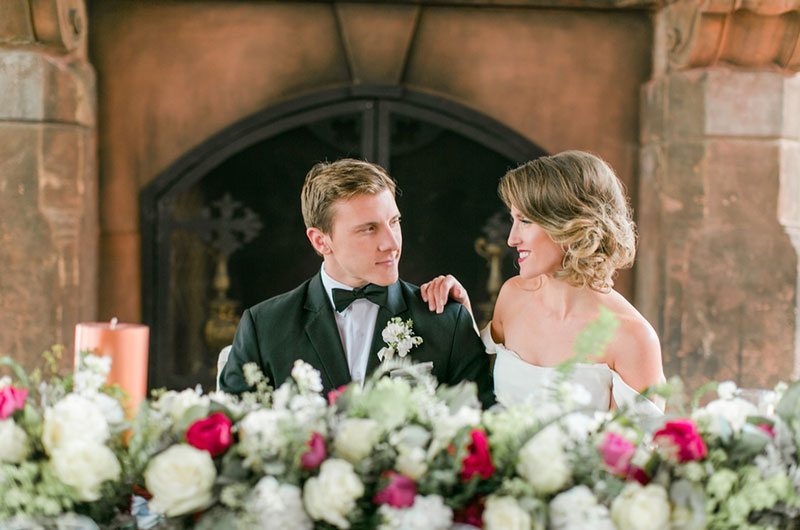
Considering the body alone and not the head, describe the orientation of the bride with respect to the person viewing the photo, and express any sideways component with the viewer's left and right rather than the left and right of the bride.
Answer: facing the viewer and to the left of the viewer

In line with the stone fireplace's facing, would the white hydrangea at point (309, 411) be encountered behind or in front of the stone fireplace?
in front

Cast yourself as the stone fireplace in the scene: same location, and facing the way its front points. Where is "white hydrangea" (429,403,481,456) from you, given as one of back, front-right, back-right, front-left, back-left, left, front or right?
front

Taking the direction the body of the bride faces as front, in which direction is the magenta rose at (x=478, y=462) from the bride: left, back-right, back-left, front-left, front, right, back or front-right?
front-left

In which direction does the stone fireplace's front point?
toward the camera

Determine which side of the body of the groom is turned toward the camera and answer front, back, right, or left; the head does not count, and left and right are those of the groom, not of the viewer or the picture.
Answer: front

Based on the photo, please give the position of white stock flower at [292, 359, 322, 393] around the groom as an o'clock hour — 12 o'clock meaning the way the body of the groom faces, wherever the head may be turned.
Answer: The white stock flower is roughly at 12 o'clock from the groom.

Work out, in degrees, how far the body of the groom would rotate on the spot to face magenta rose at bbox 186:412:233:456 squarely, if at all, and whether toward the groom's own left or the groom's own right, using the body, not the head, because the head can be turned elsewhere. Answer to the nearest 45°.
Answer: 0° — they already face it

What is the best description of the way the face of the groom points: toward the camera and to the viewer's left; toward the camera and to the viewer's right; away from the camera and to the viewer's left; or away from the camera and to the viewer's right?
toward the camera and to the viewer's right

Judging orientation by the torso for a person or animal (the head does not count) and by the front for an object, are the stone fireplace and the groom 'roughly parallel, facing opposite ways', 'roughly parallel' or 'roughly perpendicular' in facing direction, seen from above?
roughly parallel

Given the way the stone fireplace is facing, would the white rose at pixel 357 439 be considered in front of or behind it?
in front

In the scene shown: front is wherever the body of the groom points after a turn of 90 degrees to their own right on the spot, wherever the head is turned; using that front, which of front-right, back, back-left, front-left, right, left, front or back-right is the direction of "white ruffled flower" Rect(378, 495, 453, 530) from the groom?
left

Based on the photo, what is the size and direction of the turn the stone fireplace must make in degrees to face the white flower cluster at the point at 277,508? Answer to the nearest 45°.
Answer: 0° — it already faces it

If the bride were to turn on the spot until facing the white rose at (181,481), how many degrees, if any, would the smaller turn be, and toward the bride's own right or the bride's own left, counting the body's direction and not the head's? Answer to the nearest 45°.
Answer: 0° — they already face it

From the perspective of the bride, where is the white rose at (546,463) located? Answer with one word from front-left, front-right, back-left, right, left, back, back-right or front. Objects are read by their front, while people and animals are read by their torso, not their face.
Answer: front-left

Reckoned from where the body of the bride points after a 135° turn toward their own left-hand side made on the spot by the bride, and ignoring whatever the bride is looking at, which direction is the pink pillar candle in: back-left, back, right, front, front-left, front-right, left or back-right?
back-right

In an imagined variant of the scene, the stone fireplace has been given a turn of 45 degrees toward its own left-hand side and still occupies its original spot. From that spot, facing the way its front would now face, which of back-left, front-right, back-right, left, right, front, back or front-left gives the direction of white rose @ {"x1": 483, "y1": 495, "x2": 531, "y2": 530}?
front-right

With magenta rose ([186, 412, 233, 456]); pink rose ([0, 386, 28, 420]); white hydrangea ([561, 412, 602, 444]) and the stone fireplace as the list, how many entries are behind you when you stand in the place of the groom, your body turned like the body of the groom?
1

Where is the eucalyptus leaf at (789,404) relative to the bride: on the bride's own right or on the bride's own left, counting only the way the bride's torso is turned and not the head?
on the bride's own left
